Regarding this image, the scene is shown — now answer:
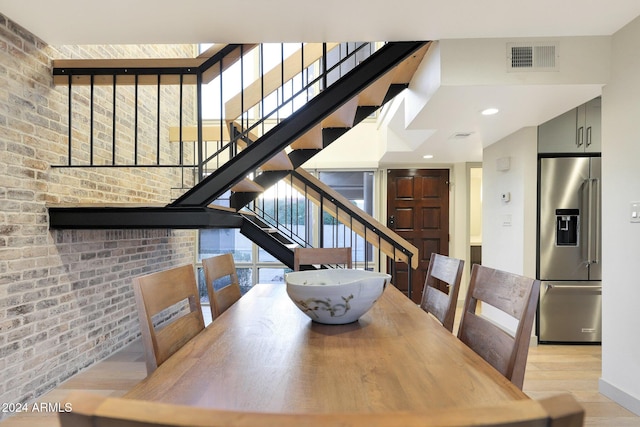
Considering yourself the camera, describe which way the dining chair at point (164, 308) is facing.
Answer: facing the viewer and to the right of the viewer

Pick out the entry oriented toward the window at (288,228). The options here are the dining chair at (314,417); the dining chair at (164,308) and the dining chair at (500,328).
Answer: the dining chair at (314,417)

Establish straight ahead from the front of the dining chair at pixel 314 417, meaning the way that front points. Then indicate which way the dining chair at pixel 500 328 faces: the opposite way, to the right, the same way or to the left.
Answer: to the left

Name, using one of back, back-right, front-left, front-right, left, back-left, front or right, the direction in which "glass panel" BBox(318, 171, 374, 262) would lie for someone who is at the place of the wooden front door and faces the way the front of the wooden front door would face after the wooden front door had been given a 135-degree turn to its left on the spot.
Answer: back-left

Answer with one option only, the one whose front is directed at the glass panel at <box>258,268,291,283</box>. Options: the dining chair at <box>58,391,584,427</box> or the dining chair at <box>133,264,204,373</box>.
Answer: the dining chair at <box>58,391,584,427</box>

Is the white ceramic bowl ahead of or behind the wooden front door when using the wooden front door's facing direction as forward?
ahead

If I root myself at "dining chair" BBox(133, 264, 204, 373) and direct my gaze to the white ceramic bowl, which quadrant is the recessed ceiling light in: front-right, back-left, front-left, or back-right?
front-left

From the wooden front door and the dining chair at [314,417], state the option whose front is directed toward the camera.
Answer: the wooden front door

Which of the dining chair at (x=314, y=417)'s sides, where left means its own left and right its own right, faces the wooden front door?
front

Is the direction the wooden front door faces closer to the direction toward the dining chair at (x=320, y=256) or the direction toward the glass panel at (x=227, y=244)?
the dining chair

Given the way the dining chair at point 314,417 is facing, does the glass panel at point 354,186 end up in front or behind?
in front

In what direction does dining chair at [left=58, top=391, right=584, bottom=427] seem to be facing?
away from the camera

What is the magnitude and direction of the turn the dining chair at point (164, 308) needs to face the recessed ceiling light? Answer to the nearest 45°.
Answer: approximately 45° to its left

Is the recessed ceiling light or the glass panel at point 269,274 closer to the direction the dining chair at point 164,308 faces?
the recessed ceiling light

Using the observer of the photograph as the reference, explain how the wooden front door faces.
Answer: facing the viewer

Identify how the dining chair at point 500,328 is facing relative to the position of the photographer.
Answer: facing the viewer and to the left of the viewer

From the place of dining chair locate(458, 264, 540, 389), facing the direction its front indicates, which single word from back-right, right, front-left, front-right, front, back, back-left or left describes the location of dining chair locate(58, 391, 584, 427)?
front-left

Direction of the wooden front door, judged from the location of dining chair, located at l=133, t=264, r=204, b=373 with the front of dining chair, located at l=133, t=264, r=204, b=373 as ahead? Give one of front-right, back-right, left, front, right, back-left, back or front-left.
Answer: left
